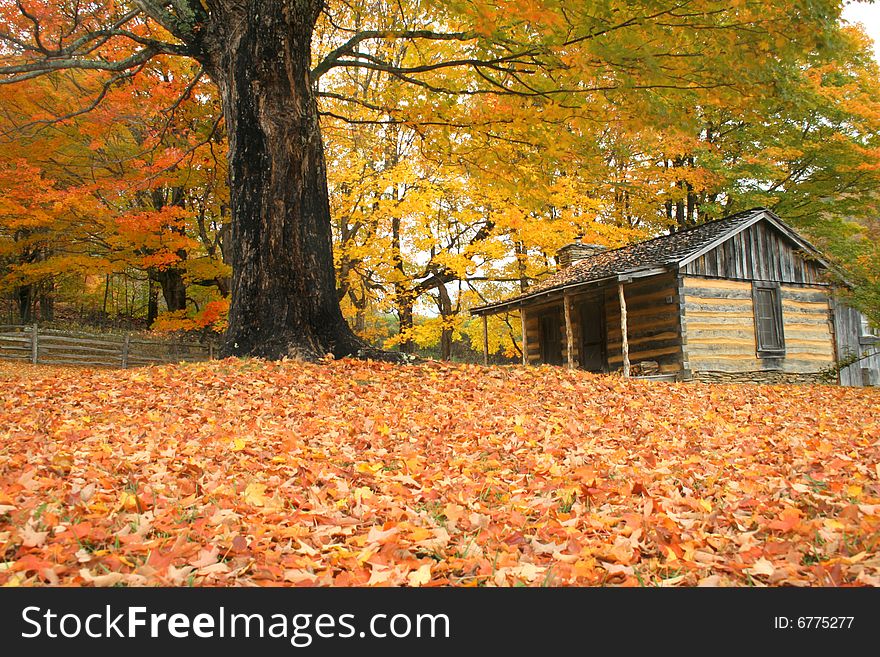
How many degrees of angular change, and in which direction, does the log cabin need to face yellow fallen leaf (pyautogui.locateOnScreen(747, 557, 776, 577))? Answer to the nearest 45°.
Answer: approximately 45° to its left

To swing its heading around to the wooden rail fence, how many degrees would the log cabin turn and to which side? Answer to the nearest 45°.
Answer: approximately 45° to its right

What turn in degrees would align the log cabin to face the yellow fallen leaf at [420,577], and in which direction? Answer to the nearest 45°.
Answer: approximately 45° to its left

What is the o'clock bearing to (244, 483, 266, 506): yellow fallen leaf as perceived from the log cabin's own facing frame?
The yellow fallen leaf is roughly at 11 o'clock from the log cabin.

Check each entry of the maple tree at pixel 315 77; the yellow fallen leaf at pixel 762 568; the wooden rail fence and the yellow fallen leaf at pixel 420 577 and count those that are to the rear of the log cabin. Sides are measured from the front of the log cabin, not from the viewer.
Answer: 0

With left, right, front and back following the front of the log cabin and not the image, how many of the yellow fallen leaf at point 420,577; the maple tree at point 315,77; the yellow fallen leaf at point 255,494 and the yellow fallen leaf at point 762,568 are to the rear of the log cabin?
0

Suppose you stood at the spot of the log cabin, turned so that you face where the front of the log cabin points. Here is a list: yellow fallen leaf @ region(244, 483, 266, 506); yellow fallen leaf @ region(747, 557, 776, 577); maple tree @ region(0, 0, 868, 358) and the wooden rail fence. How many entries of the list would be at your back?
0

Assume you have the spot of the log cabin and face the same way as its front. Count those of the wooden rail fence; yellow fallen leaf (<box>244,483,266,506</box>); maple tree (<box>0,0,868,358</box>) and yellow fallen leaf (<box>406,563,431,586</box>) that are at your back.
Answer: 0

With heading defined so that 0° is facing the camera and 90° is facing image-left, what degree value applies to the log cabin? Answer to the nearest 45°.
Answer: approximately 45°

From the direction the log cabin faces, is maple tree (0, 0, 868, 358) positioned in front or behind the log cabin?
in front

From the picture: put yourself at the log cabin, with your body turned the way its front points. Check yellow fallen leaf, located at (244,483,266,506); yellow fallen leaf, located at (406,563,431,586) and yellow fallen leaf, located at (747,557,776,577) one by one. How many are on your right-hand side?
0
